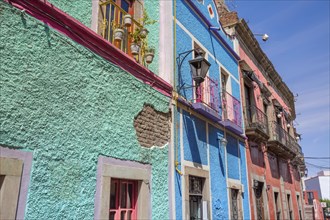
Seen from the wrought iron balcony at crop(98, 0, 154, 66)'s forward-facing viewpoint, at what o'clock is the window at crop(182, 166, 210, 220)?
The window is roughly at 9 o'clock from the wrought iron balcony.

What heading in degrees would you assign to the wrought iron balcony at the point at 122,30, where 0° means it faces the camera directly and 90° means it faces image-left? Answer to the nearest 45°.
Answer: approximately 315°

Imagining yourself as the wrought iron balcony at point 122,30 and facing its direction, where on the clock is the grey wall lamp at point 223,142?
The grey wall lamp is roughly at 9 o'clock from the wrought iron balcony.

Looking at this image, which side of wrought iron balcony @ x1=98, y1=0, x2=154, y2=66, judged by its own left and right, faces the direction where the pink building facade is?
left
